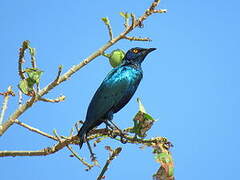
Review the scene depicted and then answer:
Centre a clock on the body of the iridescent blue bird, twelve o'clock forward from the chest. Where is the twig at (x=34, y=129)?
The twig is roughly at 6 o'clock from the iridescent blue bird.

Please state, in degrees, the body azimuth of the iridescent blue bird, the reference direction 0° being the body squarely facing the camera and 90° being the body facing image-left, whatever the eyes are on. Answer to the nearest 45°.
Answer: approximately 270°
